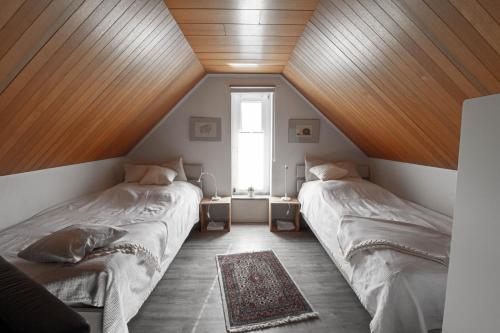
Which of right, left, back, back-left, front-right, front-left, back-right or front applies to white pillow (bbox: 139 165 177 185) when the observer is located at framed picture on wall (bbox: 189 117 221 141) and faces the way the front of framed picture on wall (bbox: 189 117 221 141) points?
front-right

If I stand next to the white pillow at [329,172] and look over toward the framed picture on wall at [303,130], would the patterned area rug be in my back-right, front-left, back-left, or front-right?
back-left

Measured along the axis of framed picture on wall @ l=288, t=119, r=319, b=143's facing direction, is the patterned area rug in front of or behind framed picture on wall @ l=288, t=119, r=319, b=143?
in front

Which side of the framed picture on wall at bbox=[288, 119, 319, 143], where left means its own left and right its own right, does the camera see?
front

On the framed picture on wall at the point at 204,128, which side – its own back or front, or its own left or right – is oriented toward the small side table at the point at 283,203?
left

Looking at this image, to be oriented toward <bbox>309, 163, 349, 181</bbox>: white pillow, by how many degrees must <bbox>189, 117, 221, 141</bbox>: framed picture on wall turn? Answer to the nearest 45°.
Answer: approximately 45° to its left

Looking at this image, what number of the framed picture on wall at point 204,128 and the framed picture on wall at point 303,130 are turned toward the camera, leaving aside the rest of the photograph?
2

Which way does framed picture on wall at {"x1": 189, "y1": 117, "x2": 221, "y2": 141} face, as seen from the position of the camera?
facing the viewer

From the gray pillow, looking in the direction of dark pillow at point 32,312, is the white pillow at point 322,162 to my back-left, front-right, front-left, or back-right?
back-left

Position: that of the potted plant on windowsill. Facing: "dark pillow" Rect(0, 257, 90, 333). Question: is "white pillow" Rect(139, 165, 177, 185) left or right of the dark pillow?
right

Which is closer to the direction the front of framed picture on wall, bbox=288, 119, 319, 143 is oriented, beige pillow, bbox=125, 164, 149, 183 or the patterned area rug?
the patterned area rug

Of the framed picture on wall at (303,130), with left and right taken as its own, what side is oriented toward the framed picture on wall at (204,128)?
right
